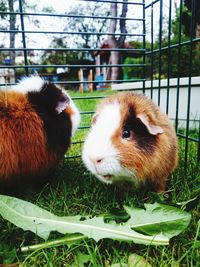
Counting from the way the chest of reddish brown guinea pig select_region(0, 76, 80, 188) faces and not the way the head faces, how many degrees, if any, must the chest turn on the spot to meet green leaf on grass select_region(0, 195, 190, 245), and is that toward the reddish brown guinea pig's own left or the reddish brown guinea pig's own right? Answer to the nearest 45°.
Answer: approximately 90° to the reddish brown guinea pig's own right

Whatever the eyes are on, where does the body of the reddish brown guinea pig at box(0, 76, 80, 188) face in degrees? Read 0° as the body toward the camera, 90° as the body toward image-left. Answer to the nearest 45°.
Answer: approximately 225°

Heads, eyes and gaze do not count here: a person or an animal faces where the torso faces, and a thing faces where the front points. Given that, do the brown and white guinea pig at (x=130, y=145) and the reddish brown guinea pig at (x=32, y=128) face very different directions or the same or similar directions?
very different directions

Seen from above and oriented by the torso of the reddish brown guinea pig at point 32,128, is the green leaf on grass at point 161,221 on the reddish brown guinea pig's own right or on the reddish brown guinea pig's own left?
on the reddish brown guinea pig's own right

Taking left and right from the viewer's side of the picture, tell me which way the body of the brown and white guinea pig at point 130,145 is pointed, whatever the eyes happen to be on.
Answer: facing the viewer and to the left of the viewer
